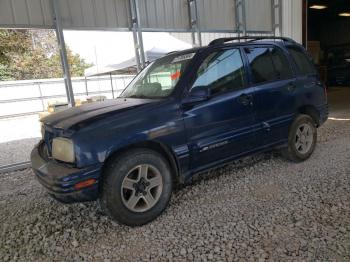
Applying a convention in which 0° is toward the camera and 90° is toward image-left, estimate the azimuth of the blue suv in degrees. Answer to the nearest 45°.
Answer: approximately 45°
